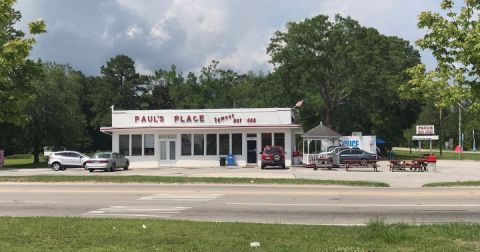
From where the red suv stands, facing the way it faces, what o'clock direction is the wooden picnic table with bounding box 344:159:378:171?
The wooden picnic table is roughly at 3 o'clock from the red suv.

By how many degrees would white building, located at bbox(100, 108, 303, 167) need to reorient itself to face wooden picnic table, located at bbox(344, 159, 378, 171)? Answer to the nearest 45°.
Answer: approximately 45° to its left

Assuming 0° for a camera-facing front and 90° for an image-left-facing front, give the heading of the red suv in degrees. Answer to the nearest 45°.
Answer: approximately 180°

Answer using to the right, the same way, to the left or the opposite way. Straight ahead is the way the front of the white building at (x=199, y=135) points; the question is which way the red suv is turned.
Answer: the opposite way

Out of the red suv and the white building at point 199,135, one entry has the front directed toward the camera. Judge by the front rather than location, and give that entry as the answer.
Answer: the white building

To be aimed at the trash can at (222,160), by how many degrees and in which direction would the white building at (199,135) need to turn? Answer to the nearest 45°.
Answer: approximately 45° to its left

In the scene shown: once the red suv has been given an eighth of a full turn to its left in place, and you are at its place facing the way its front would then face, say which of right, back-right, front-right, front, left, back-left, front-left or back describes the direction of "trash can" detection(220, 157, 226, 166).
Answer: front

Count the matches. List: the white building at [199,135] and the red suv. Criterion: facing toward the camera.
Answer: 1

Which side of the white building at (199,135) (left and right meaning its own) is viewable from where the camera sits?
front

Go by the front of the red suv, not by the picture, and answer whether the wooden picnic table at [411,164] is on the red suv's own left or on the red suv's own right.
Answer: on the red suv's own right

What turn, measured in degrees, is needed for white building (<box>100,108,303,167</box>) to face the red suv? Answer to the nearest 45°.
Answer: approximately 45° to its left

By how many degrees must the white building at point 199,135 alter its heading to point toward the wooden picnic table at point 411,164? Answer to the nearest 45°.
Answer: approximately 45° to its left
